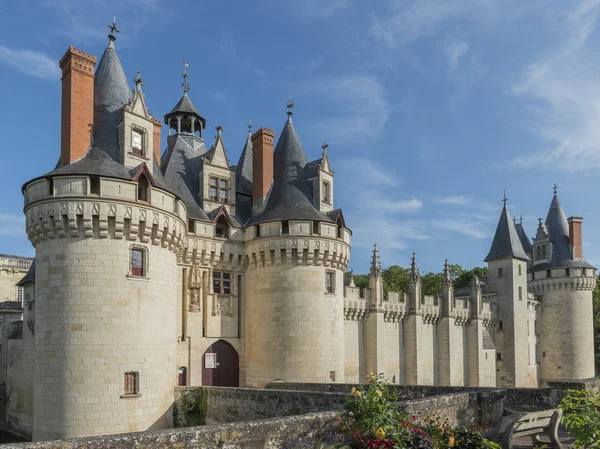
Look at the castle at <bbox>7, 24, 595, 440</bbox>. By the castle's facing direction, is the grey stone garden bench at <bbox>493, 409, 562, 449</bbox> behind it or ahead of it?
ahead

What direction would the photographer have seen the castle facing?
facing the viewer and to the right of the viewer
